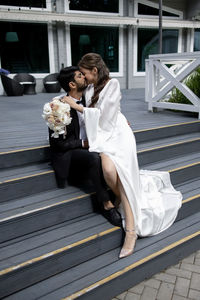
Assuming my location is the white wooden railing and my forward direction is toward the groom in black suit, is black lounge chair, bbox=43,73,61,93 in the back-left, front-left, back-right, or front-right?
back-right

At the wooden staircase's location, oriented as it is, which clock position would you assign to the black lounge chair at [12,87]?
The black lounge chair is roughly at 7 o'clock from the wooden staircase.

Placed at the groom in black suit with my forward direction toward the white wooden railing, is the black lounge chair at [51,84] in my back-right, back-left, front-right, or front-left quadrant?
front-left

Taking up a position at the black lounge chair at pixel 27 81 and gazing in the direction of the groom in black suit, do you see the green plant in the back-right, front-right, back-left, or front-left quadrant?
front-left

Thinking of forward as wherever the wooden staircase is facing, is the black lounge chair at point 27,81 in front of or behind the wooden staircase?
behind

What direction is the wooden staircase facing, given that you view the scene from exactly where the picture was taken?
facing the viewer and to the right of the viewer

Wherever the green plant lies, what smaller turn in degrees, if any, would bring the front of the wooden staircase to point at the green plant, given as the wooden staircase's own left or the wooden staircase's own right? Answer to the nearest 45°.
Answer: approximately 90° to the wooden staircase's own left

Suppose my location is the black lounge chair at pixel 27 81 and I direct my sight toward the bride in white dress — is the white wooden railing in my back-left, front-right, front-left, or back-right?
front-left

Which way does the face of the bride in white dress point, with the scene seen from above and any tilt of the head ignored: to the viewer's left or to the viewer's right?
to the viewer's left

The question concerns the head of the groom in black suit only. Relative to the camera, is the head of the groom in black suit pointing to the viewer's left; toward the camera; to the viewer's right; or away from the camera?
to the viewer's right
